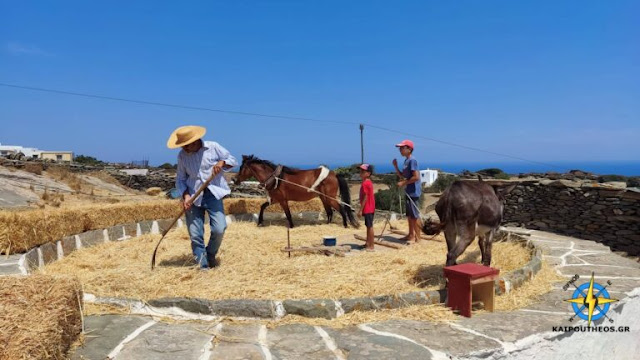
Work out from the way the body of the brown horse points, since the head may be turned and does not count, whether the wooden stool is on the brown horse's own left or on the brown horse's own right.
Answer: on the brown horse's own left

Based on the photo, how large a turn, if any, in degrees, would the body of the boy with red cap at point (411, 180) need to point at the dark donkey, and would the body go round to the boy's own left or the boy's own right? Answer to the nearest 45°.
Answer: approximately 90° to the boy's own left

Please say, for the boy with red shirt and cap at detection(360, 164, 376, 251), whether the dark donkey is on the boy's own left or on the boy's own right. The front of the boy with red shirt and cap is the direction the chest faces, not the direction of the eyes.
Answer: on the boy's own left

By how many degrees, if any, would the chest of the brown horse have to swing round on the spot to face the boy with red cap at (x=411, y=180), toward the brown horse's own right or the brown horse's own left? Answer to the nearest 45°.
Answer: approximately 135° to the brown horse's own left

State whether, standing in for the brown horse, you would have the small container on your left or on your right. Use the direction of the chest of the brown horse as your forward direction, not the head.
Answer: on your left

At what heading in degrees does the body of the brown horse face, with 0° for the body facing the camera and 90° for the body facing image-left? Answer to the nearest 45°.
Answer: approximately 90°

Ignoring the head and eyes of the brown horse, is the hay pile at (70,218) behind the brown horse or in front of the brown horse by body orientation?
in front

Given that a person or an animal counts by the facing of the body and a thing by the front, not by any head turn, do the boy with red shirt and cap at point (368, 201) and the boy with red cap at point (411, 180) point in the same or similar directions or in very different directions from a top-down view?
same or similar directions

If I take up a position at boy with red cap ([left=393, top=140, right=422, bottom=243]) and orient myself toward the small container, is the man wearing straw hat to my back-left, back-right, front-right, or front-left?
front-left
